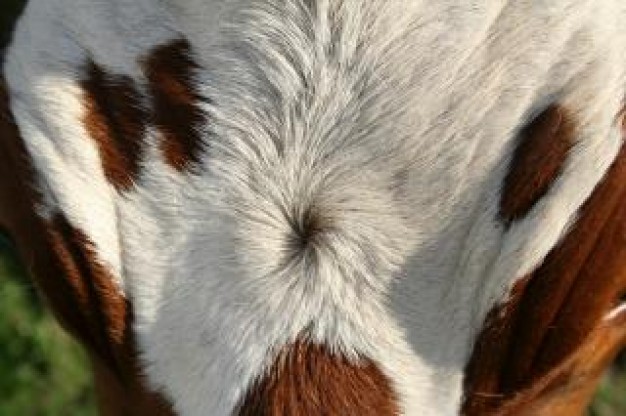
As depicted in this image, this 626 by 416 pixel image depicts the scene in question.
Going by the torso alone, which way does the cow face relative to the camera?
toward the camera
